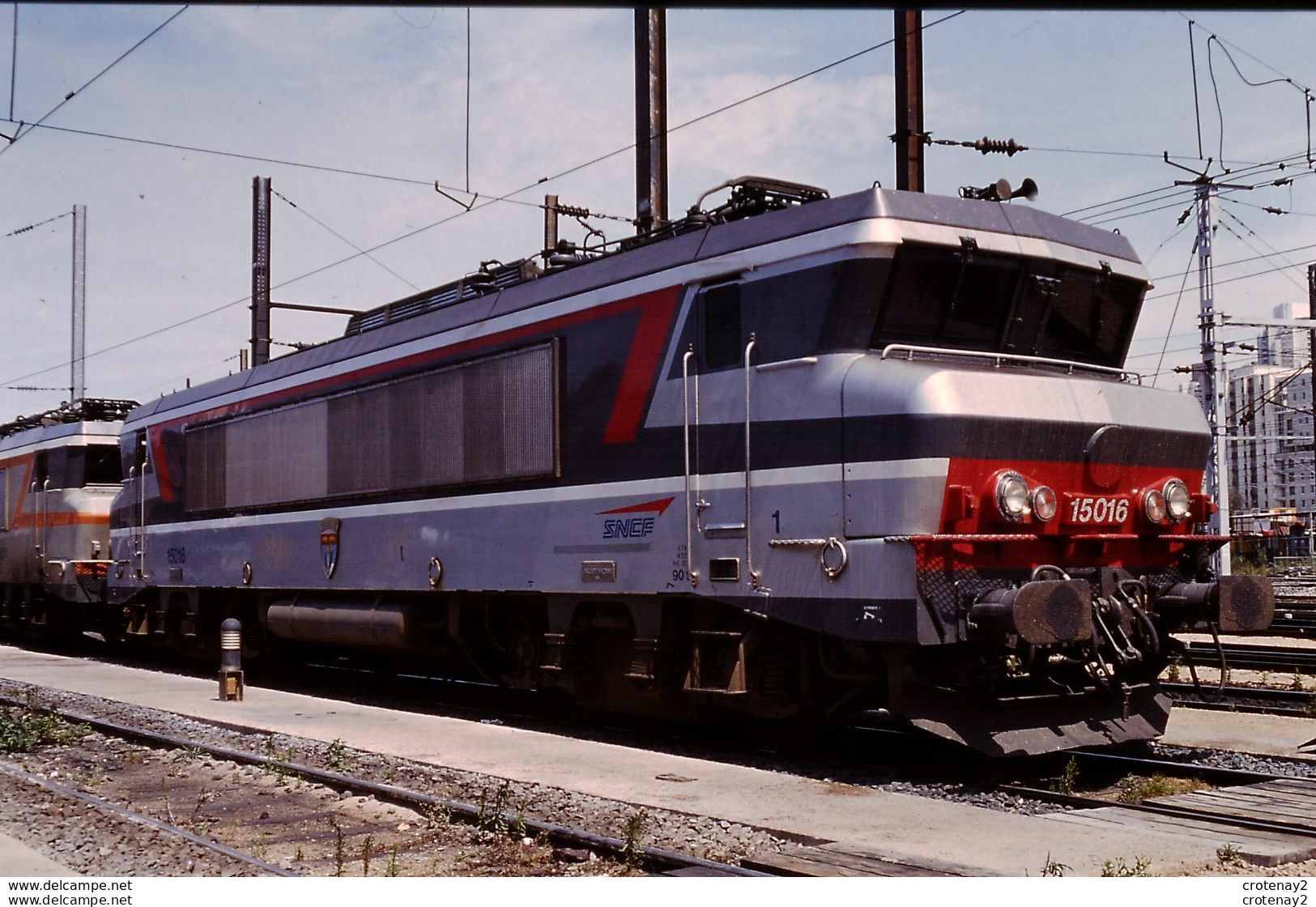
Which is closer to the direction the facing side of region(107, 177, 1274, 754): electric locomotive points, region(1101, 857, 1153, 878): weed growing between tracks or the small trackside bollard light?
the weed growing between tracks

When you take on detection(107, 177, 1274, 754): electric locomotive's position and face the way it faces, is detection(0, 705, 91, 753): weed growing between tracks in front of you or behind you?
behind

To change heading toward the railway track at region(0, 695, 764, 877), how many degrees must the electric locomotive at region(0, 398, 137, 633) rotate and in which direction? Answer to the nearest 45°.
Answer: approximately 45° to its right

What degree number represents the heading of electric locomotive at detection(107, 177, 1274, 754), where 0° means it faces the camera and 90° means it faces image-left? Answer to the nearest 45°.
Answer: approximately 315°

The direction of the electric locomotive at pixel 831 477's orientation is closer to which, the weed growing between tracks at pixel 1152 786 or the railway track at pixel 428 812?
the weed growing between tracks

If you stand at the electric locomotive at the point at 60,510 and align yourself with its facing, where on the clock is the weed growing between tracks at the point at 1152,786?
The weed growing between tracks is roughly at 1 o'clock from the electric locomotive.

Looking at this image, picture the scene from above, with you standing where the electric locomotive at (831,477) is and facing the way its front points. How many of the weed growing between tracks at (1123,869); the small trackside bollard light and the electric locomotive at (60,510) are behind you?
2

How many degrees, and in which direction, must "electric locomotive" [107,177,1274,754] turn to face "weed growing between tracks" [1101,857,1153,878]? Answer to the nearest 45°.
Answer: approximately 45° to its right

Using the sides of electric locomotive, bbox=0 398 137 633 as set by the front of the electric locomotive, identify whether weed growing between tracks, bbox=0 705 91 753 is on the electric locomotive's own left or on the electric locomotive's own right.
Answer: on the electric locomotive's own right

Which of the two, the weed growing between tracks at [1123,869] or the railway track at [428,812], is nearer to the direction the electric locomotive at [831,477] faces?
the weed growing between tracks
